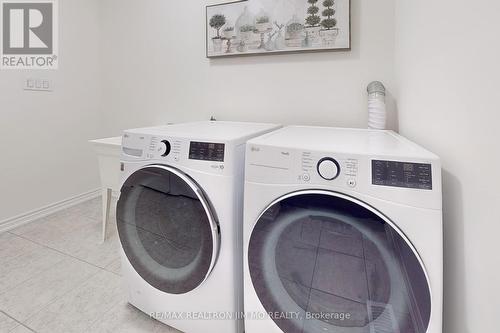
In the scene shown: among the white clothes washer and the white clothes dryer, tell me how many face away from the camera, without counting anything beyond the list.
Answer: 0

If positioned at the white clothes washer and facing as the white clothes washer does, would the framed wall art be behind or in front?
behind

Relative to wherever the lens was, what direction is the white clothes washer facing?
facing the viewer and to the left of the viewer

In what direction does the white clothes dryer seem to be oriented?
toward the camera
